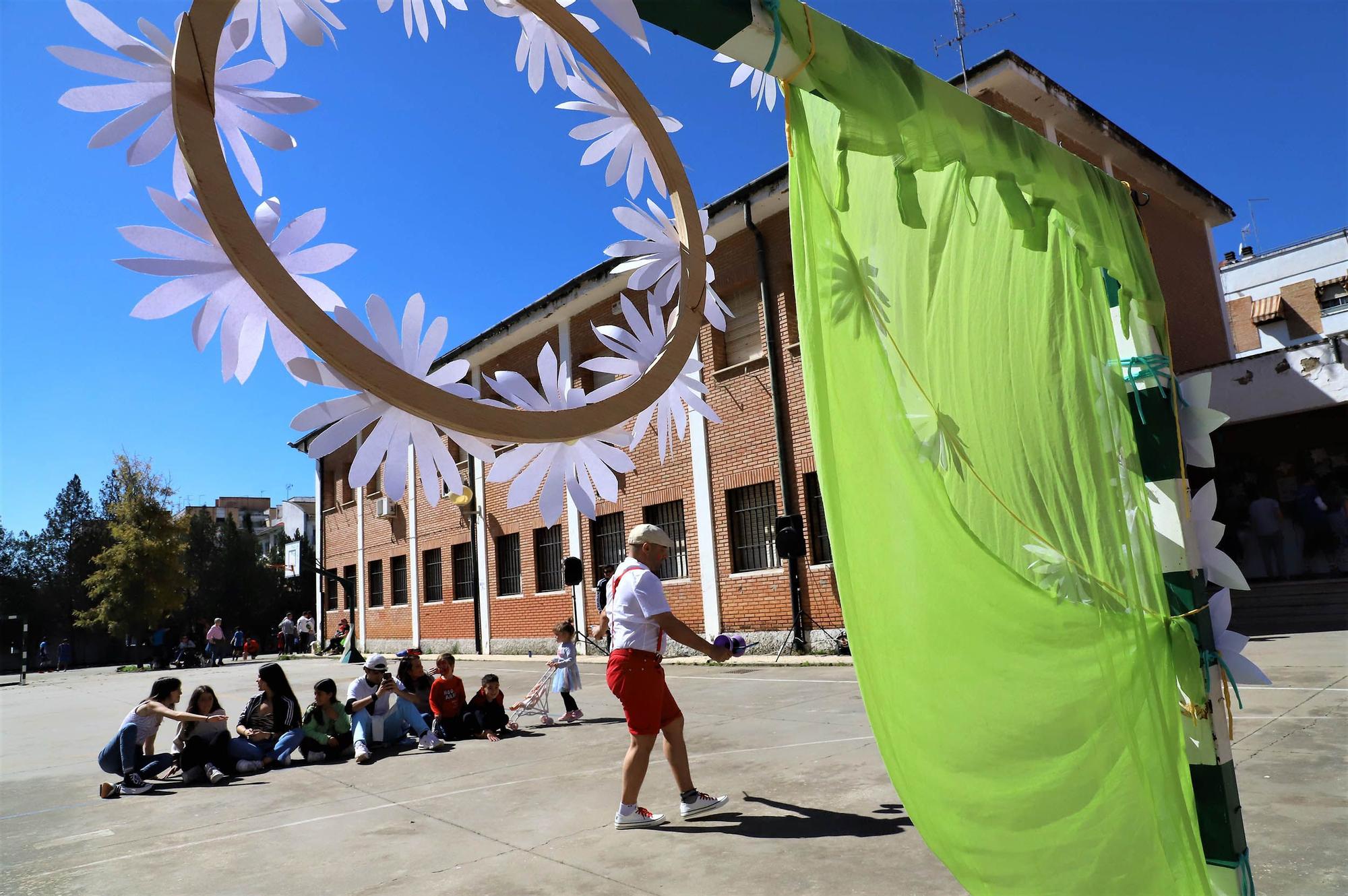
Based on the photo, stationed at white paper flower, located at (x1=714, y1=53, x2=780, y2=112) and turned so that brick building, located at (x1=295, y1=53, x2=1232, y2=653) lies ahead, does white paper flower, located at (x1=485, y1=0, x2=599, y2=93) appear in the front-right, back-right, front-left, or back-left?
back-left

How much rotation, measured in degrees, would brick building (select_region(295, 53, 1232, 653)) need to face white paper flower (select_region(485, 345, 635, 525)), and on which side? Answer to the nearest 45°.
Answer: approximately 45° to its left

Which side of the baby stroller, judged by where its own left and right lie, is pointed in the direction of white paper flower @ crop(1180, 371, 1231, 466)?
left

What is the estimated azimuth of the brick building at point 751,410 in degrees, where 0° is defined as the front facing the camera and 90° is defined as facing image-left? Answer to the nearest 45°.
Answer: approximately 45°

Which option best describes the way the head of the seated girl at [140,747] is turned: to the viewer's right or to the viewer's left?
to the viewer's right

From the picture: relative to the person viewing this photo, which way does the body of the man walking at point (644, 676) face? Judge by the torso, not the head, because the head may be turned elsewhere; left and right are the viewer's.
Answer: facing to the right of the viewer

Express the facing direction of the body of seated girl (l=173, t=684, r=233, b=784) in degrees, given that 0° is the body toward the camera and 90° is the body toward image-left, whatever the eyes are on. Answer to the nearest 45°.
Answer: approximately 0°

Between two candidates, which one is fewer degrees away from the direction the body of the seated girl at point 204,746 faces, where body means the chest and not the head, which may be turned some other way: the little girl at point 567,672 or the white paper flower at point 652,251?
the white paper flower

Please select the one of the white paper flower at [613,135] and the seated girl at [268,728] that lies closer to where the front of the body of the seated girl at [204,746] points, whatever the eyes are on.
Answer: the white paper flower

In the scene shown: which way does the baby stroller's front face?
to the viewer's left

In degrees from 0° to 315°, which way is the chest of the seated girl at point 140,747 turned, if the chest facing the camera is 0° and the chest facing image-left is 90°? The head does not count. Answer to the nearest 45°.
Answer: approximately 270°

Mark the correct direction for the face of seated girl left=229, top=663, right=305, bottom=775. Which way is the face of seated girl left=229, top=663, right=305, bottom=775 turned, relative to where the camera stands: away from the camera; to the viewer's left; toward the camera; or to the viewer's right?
to the viewer's left
